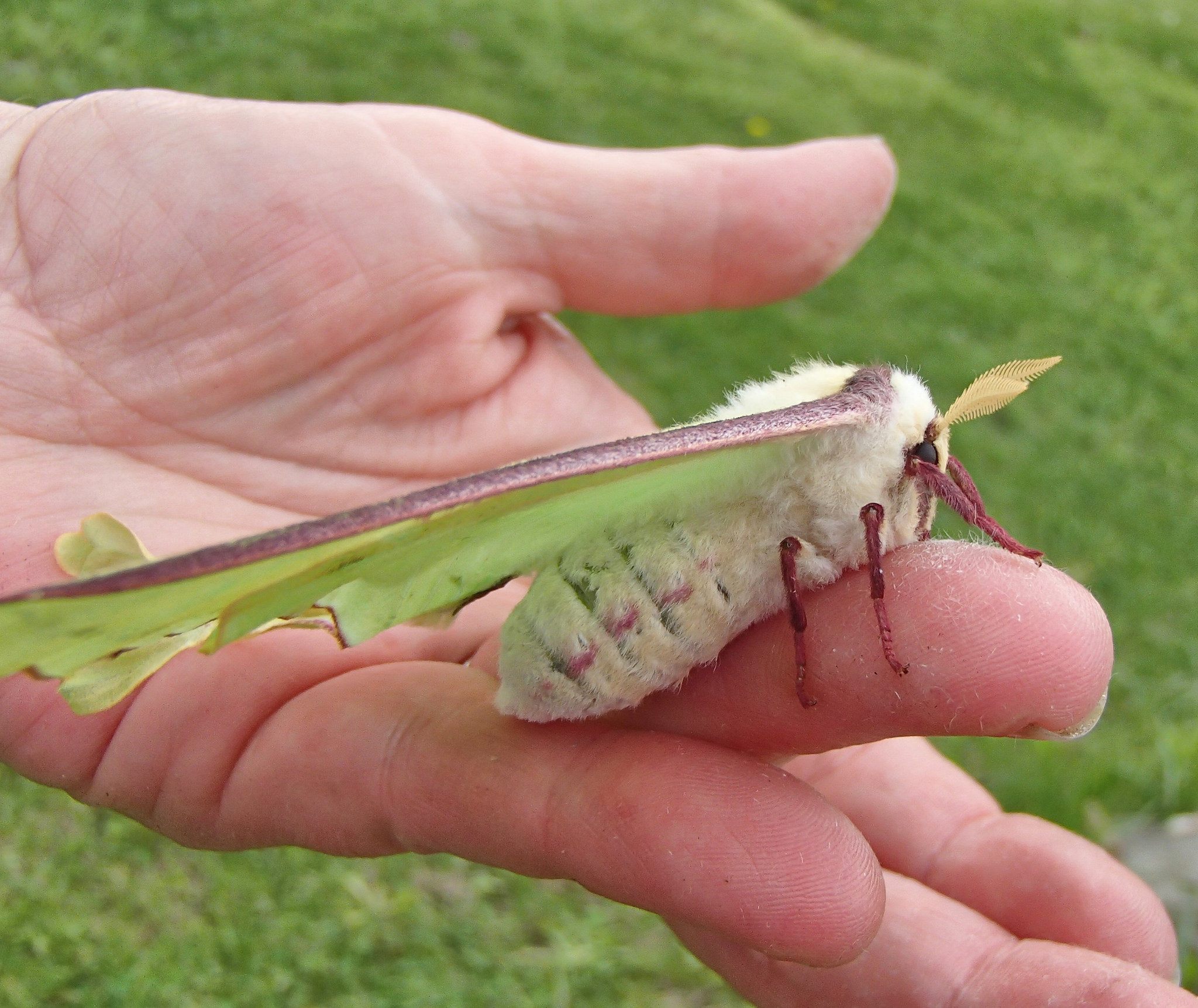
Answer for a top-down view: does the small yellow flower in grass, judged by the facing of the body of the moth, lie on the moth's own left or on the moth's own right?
on the moth's own left

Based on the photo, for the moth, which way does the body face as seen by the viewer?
to the viewer's right
